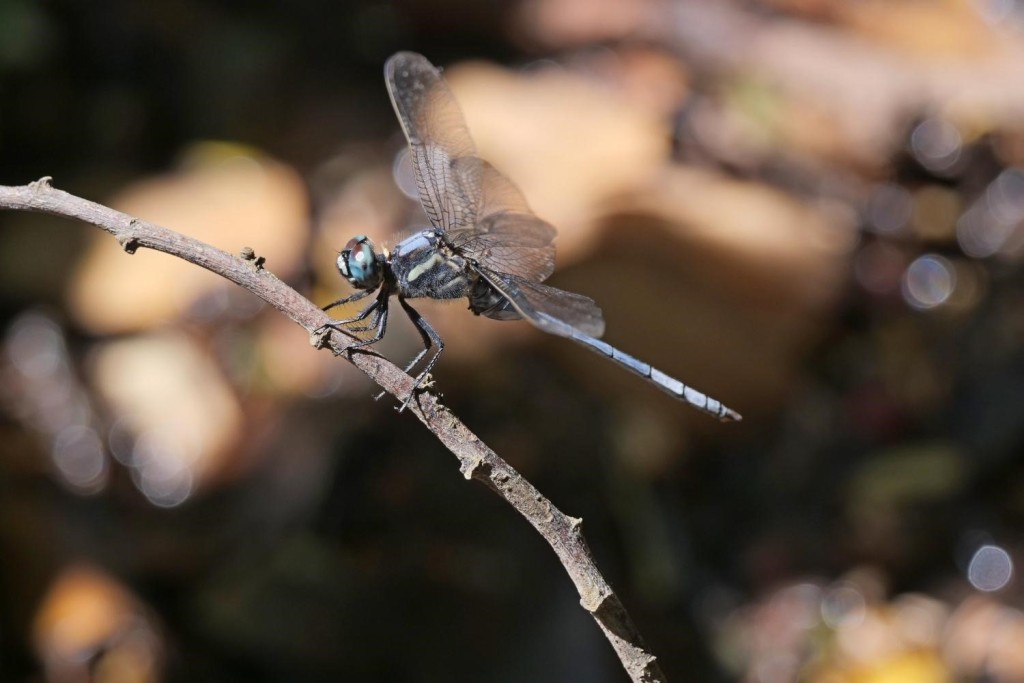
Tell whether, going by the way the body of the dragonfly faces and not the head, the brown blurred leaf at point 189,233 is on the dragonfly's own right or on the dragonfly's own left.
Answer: on the dragonfly's own right

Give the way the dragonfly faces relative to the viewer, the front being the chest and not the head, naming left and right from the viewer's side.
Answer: facing to the left of the viewer
